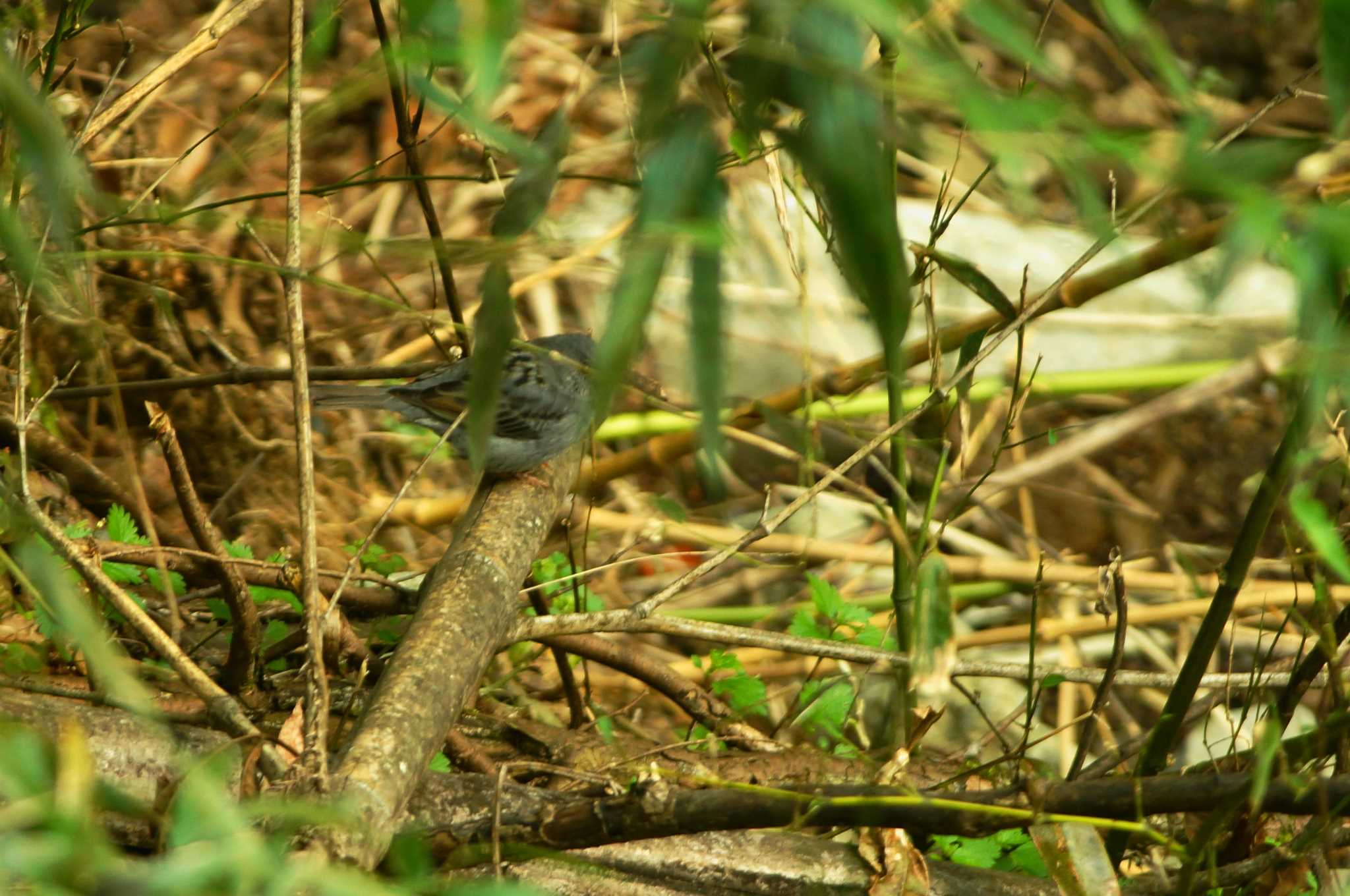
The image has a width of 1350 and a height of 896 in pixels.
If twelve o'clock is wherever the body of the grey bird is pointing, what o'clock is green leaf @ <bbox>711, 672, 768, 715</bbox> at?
The green leaf is roughly at 2 o'clock from the grey bird.

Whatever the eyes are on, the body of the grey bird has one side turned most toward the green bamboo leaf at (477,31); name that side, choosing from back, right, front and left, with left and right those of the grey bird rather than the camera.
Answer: right

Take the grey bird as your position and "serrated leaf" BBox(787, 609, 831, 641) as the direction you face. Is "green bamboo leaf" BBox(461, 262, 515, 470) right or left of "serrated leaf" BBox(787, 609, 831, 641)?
right

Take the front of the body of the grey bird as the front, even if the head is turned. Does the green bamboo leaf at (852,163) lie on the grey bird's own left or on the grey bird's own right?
on the grey bird's own right

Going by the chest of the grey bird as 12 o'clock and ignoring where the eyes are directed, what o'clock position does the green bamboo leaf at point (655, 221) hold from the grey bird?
The green bamboo leaf is roughly at 3 o'clock from the grey bird.

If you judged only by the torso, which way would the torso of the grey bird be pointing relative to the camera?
to the viewer's right

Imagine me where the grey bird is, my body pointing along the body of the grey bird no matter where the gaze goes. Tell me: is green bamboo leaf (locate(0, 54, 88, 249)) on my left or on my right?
on my right

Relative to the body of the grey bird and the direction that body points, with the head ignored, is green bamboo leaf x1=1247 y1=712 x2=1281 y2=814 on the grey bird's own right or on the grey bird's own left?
on the grey bird's own right
